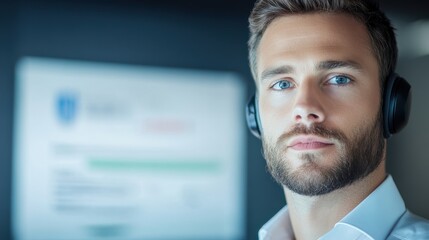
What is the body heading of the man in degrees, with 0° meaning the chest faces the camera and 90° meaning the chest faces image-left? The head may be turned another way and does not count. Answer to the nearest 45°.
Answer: approximately 45°
